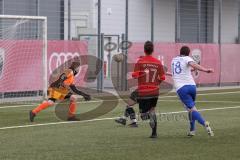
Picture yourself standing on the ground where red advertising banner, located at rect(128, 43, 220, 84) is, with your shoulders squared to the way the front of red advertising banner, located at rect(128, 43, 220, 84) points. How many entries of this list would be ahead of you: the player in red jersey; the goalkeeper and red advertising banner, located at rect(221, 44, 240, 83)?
2

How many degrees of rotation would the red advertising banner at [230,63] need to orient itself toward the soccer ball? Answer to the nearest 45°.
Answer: approximately 45° to its right

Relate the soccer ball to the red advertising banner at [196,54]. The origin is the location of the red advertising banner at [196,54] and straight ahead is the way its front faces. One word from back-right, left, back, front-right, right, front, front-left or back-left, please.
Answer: front-right

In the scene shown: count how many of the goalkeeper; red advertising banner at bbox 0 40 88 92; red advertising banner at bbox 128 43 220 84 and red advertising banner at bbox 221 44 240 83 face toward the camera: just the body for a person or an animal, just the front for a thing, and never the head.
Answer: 3

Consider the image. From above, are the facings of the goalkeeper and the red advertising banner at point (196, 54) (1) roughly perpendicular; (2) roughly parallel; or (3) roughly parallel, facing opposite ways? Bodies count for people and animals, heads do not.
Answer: roughly perpendicular

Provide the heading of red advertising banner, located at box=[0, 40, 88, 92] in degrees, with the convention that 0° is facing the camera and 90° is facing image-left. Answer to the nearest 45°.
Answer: approximately 0°
